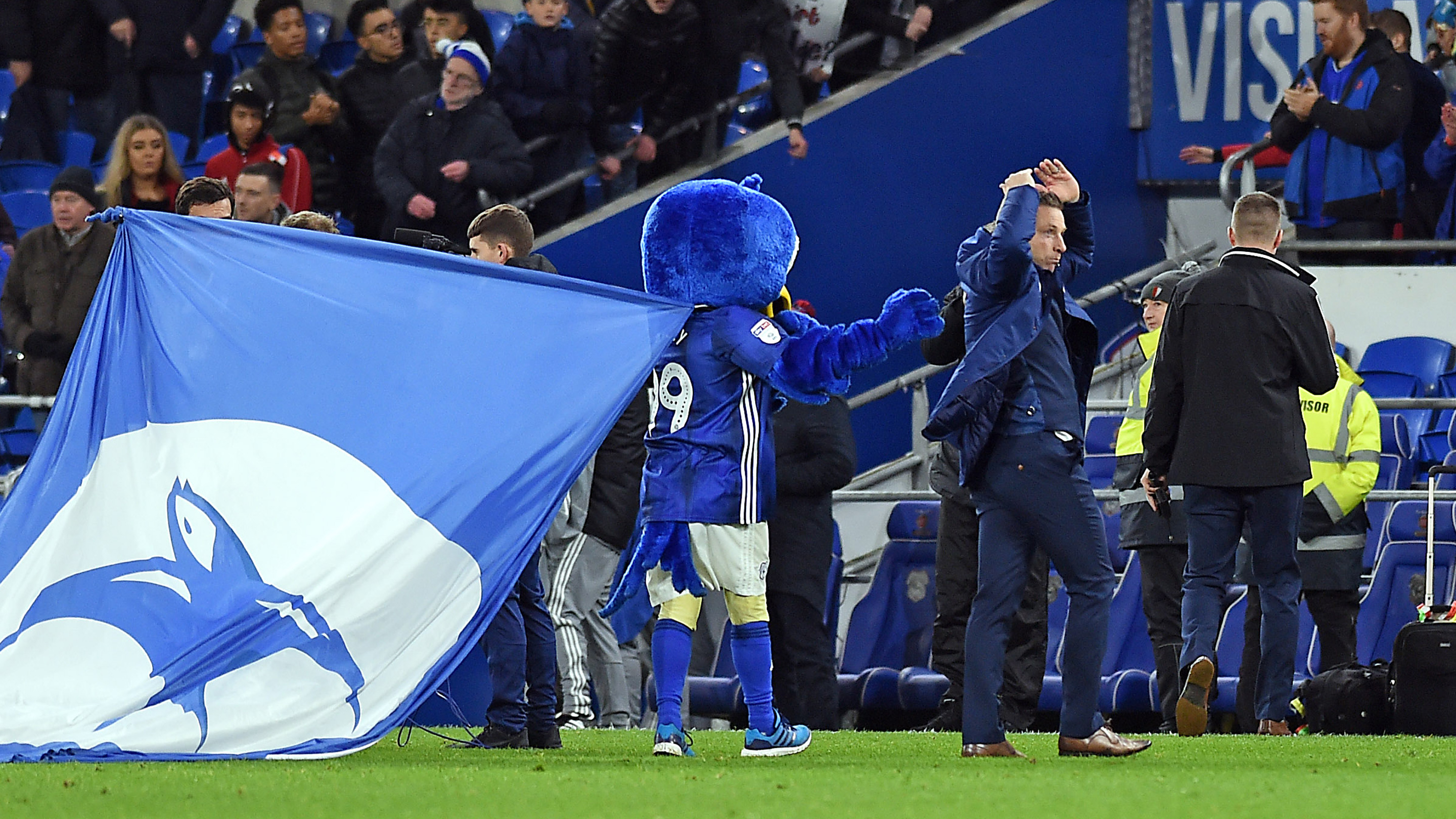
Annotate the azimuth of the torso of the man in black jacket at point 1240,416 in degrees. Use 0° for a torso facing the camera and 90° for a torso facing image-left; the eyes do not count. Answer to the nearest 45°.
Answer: approximately 180°

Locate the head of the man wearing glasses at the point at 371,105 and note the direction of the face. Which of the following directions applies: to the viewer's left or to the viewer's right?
to the viewer's right

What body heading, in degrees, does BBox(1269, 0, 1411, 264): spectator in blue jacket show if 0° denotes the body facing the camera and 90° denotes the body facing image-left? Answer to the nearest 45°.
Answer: approximately 45°

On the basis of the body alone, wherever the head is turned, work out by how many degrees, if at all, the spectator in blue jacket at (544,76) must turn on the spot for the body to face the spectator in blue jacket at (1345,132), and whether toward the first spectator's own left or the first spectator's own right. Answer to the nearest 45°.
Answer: approximately 90° to the first spectator's own left

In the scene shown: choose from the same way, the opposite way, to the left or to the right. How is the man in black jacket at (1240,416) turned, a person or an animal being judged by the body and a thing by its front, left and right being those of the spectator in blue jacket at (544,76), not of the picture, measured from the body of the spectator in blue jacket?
the opposite way

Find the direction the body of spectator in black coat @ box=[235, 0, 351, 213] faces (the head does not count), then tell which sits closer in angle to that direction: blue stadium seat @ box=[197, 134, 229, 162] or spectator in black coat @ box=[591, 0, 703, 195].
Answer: the spectator in black coat

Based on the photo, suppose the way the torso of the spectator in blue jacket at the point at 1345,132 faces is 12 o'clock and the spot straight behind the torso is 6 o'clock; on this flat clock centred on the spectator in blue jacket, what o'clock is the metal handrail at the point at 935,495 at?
The metal handrail is roughly at 12 o'clock from the spectator in blue jacket.

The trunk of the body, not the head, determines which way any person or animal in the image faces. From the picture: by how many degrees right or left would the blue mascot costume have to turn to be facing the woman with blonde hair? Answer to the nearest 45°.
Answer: approximately 90° to its left

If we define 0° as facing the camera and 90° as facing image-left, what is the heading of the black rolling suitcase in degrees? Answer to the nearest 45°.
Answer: approximately 0°

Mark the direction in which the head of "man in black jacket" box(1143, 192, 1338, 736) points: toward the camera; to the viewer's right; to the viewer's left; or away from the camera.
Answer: away from the camera

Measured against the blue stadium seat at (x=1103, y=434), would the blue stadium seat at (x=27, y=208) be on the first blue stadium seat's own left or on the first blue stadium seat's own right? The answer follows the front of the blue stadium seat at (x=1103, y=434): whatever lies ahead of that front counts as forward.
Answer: on the first blue stadium seat's own right
